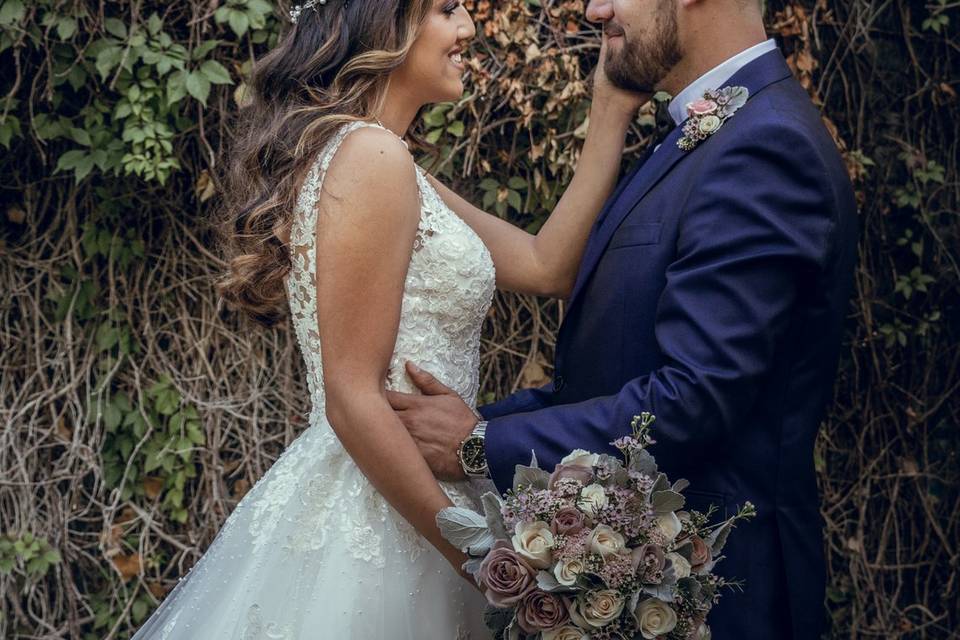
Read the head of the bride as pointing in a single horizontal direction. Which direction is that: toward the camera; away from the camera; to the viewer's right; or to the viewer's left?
to the viewer's right

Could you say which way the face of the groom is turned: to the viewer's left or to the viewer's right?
to the viewer's left

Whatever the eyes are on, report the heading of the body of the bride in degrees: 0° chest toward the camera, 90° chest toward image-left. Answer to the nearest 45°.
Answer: approximately 270°

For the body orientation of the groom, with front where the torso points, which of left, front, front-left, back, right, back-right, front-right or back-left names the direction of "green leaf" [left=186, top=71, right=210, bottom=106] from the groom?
front-right

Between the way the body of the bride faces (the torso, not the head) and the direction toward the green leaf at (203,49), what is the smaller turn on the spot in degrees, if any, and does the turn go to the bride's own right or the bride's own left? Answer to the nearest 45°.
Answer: approximately 90° to the bride's own left

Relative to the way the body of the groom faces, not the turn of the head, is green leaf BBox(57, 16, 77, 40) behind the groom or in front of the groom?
in front

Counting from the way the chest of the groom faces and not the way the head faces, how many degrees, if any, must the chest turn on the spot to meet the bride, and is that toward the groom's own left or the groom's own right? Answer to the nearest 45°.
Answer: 0° — they already face them

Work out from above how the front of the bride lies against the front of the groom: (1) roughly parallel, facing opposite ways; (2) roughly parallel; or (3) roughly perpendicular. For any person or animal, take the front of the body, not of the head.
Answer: roughly parallel, facing opposite ways

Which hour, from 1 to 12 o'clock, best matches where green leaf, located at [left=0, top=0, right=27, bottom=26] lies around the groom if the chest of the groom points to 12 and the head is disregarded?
The green leaf is roughly at 1 o'clock from the groom.

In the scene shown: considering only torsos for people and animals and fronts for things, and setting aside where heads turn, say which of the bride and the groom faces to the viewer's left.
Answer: the groom

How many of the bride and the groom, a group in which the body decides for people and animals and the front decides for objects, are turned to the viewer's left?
1

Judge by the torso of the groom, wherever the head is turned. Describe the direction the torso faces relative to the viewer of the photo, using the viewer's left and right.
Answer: facing to the left of the viewer

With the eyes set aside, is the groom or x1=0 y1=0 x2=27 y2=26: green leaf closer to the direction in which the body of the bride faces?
the groom

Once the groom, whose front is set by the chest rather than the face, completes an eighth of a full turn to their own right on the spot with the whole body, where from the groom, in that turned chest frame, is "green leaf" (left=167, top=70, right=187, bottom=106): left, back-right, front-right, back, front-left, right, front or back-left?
front
